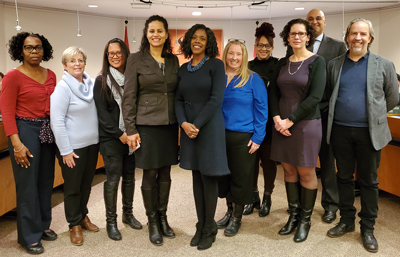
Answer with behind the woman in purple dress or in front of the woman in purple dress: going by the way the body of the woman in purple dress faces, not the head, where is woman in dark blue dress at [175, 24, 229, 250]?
in front

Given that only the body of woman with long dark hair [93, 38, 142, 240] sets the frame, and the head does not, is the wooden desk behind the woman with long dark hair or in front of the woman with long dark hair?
behind

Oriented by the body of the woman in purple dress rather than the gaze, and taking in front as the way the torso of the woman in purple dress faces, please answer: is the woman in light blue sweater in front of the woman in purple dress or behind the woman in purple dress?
in front

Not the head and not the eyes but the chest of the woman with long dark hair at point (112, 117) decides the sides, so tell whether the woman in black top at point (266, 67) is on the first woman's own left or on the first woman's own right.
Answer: on the first woman's own left

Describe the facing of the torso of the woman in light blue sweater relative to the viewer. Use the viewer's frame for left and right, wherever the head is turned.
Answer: facing the viewer and to the right of the viewer

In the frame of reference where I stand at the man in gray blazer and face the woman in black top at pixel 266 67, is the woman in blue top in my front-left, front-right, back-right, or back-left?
front-left

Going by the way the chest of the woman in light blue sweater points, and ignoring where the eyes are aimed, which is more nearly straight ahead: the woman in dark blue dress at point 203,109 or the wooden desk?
the woman in dark blue dress

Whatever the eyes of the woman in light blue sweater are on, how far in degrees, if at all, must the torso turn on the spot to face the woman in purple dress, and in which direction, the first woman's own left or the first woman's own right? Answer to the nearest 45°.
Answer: approximately 45° to the first woman's own left
